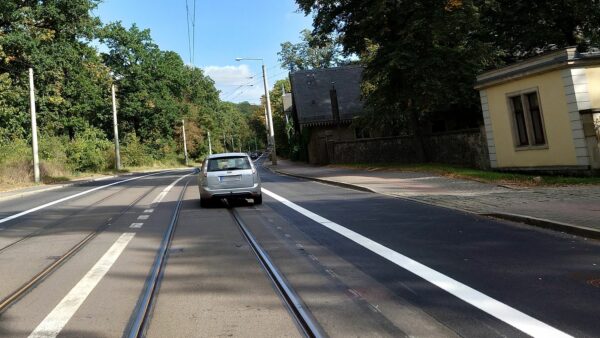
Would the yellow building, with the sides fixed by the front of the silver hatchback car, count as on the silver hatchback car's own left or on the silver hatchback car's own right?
on the silver hatchback car's own right

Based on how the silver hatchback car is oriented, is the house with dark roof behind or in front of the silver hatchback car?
in front

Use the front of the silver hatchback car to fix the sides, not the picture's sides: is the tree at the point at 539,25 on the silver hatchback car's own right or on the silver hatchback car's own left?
on the silver hatchback car's own right

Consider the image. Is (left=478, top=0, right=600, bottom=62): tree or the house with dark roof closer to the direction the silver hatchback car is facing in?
the house with dark roof

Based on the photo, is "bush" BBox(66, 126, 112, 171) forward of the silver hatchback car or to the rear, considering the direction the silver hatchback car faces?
forward

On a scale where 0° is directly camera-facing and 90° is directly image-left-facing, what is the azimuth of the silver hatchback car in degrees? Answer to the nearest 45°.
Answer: approximately 180°

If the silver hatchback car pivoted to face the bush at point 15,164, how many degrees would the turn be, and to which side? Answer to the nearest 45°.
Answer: approximately 45° to its left
